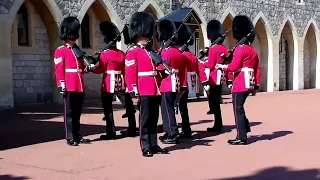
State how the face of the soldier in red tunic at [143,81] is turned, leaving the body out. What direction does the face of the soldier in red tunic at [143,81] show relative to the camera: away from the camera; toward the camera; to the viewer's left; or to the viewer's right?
to the viewer's right

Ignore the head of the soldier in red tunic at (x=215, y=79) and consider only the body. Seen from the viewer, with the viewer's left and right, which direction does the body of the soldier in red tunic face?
facing to the left of the viewer

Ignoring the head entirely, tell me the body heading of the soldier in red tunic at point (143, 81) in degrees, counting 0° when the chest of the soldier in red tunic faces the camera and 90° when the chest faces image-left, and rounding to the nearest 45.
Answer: approximately 315°

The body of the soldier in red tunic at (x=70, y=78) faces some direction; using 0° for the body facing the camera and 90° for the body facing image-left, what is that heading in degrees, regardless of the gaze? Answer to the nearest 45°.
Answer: approximately 315°

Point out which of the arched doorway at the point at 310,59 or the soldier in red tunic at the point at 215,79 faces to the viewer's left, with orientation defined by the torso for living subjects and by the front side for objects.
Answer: the soldier in red tunic

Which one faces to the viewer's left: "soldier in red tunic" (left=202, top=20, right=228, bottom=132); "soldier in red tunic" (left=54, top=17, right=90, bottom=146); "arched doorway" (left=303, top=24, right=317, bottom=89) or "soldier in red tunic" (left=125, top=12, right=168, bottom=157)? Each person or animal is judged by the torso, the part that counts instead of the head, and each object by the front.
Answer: "soldier in red tunic" (left=202, top=20, right=228, bottom=132)

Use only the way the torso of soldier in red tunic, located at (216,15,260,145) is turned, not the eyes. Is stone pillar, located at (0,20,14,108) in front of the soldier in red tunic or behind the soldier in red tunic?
in front

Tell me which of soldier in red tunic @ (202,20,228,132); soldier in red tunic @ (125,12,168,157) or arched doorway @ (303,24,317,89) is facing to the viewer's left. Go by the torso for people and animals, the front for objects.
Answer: soldier in red tunic @ (202,20,228,132)

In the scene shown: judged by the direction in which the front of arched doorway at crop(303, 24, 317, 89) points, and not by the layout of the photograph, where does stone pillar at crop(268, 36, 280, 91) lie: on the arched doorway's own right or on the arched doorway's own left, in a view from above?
on the arched doorway's own right
